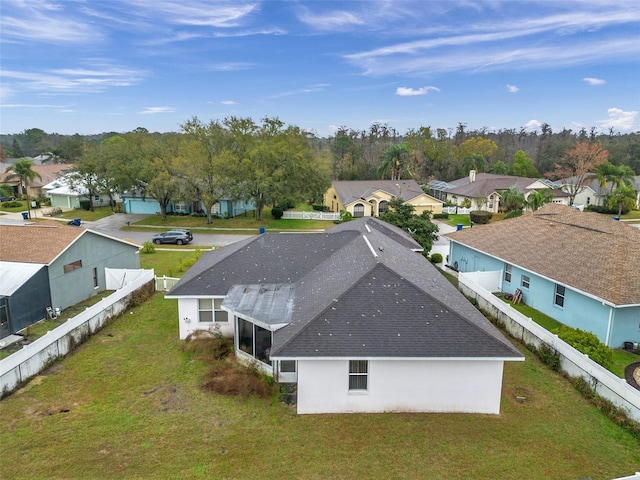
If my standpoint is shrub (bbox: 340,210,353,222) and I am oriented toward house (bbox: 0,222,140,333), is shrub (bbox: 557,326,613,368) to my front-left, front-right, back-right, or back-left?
front-left

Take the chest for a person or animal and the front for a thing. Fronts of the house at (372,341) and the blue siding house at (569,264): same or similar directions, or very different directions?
same or similar directions

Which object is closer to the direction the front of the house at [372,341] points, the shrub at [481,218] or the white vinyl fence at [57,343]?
the shrub

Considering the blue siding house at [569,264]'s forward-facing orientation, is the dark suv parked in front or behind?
in front

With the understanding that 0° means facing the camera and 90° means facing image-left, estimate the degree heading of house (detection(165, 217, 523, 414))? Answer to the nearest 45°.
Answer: approximately 180°

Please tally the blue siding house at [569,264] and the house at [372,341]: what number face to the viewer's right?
0

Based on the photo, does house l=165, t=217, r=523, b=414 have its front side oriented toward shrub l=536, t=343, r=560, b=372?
no

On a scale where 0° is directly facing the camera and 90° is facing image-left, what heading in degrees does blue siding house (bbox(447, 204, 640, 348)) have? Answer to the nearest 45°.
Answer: approximately 135°

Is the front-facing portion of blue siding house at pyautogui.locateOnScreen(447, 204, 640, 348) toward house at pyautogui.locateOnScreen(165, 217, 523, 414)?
no

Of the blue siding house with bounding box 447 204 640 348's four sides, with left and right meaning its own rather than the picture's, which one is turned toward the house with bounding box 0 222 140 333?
left

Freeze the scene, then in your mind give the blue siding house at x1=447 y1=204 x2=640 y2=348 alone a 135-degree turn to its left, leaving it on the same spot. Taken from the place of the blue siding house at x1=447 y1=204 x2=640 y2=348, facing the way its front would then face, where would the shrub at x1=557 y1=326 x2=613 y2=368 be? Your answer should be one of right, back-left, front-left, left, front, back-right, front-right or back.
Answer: front

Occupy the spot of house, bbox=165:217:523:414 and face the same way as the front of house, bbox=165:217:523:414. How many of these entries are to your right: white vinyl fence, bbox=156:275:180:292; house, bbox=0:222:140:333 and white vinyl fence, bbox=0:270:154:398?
0

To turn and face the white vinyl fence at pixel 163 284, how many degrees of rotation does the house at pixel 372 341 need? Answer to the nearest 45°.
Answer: approximately 45° to its left

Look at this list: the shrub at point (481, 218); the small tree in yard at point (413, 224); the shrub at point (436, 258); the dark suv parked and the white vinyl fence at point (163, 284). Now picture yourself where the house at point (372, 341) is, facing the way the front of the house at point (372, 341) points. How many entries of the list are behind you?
0

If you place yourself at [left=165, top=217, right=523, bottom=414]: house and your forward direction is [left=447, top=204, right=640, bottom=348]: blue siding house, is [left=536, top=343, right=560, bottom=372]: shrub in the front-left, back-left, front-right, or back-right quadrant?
front-right

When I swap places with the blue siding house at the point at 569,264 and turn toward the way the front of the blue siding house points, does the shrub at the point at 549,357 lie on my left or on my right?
on my left

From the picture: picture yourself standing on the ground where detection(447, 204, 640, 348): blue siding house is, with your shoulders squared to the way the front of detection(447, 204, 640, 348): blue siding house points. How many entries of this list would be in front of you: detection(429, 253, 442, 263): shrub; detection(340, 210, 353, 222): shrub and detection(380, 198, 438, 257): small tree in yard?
3

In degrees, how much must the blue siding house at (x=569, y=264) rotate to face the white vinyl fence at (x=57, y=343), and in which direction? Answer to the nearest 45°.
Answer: approximately 90° to its left

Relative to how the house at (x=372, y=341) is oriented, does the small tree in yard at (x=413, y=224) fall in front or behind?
in front

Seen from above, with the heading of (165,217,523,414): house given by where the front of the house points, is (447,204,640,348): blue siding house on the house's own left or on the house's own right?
on the house's own right
